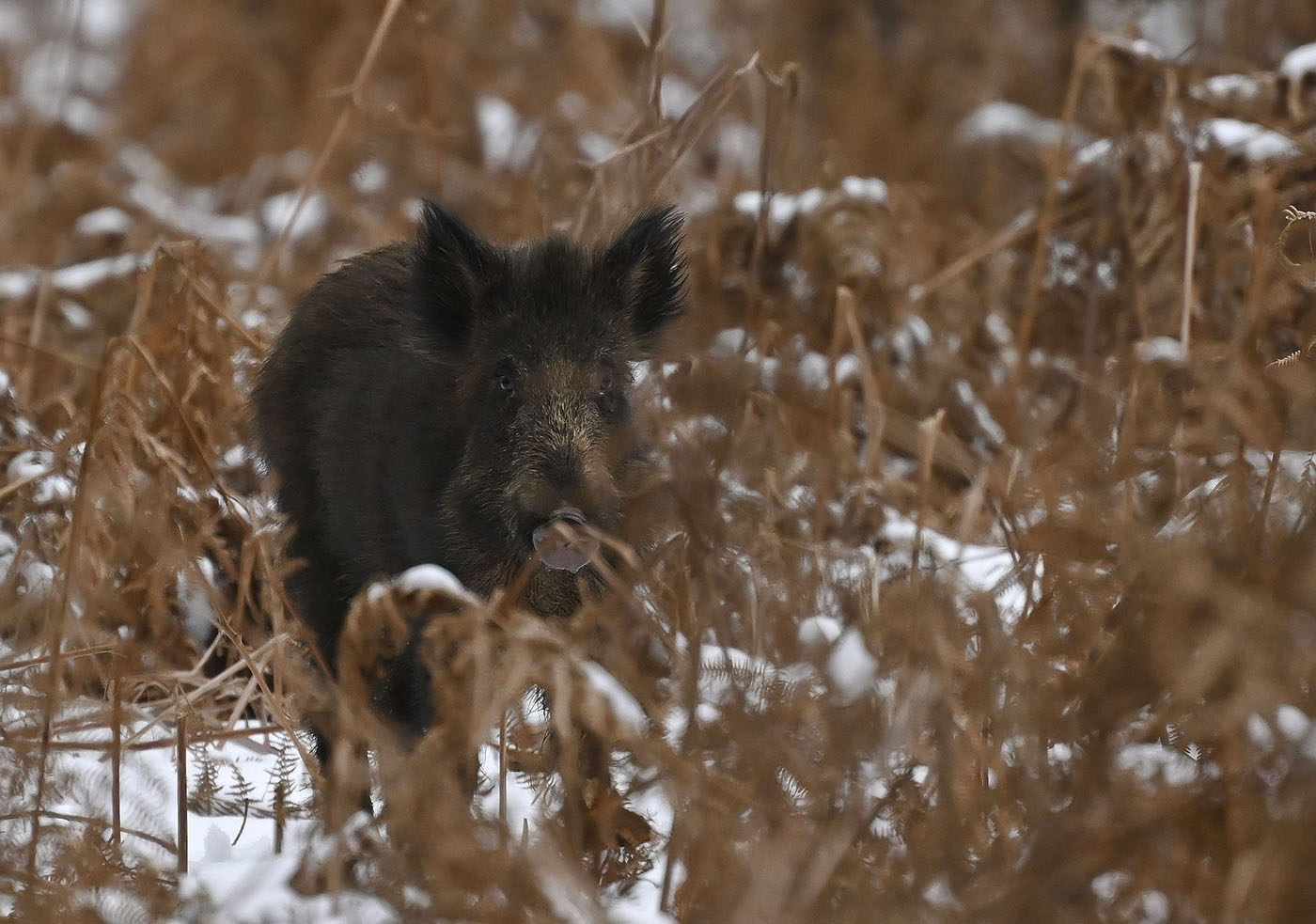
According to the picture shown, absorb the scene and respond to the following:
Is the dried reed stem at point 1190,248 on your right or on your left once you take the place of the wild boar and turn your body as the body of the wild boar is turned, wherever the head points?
on your left

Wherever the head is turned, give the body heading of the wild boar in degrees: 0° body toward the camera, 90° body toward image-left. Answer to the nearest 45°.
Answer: approximately 315°
